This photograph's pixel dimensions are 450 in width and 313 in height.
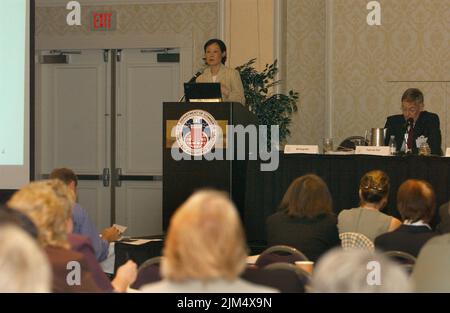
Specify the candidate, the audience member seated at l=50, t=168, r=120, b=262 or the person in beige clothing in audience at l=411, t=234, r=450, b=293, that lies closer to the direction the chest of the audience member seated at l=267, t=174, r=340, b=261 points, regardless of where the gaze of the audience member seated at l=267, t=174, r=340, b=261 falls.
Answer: the audience member seated

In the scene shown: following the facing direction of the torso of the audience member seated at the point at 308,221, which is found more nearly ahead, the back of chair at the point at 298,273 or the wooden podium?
the wooden podium

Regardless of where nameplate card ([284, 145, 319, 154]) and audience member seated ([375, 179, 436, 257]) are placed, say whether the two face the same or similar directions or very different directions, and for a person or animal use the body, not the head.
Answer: very different directions

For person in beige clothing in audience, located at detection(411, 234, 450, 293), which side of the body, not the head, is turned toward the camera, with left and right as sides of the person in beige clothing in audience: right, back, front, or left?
back

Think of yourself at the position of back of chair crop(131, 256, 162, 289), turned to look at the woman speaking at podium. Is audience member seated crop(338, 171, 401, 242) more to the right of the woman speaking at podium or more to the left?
right

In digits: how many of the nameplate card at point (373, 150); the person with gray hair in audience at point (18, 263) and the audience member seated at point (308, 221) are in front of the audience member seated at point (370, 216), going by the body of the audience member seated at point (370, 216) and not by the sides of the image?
1

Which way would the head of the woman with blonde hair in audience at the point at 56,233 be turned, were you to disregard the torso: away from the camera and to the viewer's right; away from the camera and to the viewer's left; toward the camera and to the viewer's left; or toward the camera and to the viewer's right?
away from the camera and to the viewer's right

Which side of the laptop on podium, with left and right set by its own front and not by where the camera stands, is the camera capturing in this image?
back

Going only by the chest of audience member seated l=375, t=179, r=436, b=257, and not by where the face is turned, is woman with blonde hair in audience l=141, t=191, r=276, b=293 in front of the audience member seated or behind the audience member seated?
behind

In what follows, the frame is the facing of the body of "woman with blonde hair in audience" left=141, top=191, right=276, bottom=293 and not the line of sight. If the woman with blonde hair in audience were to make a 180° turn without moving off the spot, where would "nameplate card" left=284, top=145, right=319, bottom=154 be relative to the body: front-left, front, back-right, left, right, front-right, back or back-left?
back

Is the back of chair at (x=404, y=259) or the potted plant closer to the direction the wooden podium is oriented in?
the back of chair

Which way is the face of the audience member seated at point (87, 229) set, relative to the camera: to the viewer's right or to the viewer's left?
to the viewer's right

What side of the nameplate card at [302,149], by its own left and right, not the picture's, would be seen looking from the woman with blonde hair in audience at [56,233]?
front

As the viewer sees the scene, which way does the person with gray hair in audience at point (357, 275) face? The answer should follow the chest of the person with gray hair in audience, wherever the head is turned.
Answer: away from the camera

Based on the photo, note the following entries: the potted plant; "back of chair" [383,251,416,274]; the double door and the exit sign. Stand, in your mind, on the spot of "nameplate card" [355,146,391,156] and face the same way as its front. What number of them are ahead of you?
1

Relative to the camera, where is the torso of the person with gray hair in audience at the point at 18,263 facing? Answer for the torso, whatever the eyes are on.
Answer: away from the camera

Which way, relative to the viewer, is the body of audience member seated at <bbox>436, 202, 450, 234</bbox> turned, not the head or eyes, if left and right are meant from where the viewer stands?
facing away from the viewer
